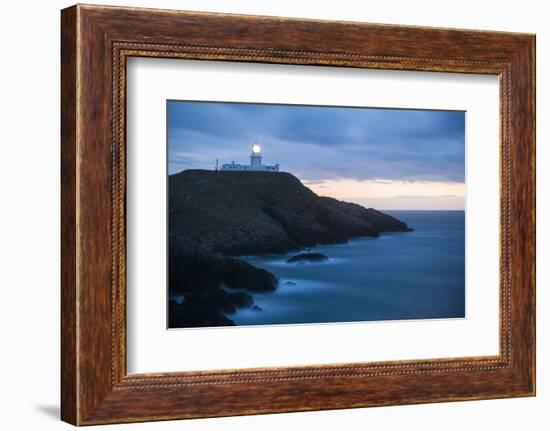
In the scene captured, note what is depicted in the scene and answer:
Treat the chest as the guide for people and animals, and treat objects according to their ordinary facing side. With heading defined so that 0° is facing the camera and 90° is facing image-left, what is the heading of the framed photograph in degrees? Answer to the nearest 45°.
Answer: approximately 315°
